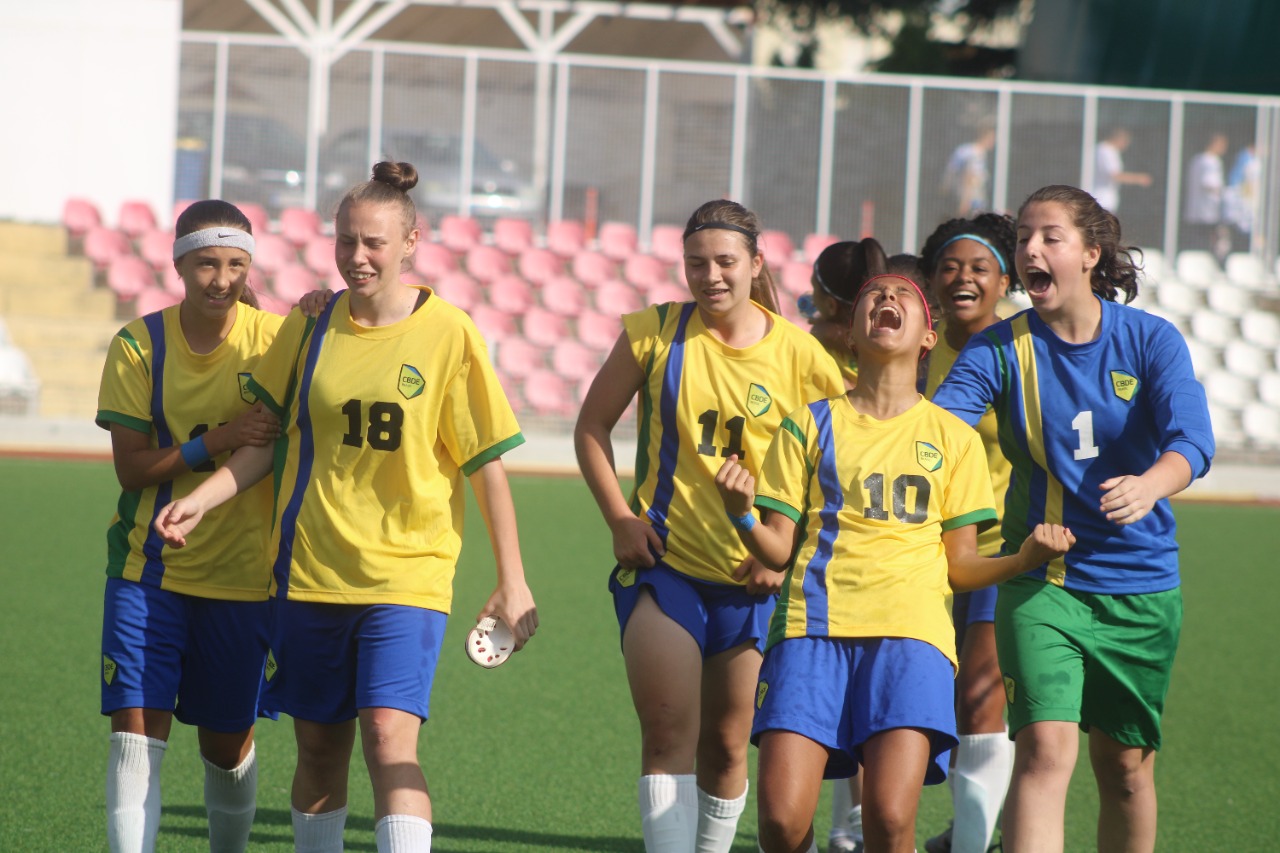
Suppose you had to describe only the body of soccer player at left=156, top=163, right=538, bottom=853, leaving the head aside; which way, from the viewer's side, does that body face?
toward the camera

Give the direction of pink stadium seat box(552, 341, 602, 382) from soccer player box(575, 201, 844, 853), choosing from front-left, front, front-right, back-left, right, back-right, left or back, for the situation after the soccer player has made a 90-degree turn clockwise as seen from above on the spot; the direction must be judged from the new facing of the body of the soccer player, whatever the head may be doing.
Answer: right

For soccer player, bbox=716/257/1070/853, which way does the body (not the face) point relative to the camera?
toward the camera

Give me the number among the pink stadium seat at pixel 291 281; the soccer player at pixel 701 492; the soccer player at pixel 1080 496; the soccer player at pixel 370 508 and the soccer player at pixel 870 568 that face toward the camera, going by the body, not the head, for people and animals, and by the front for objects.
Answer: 5

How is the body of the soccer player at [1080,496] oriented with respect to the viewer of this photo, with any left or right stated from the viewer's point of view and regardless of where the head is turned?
facing the viewer

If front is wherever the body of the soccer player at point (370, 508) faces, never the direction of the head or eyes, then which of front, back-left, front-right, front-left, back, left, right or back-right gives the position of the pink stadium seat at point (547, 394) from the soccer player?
back

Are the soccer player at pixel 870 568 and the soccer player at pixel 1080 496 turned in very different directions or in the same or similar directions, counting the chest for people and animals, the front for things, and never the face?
same or similar directions

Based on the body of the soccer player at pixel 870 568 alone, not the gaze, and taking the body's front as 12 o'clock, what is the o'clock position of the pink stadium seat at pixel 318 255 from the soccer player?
The pink stadium seat is roughly at 5 o'clock from the soccer player.

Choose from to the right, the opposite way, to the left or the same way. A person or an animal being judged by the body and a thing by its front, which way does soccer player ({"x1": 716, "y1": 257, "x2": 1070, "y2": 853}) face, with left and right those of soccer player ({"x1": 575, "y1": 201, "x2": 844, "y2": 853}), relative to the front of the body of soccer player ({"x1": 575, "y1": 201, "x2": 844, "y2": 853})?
the same way

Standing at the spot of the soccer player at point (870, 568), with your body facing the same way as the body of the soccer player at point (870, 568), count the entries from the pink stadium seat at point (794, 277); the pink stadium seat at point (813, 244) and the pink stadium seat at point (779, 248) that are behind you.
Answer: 3

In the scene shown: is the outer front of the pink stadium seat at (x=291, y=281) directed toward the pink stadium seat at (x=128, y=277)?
no

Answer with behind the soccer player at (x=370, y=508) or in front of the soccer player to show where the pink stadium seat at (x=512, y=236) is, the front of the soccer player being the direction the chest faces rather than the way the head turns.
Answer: behind

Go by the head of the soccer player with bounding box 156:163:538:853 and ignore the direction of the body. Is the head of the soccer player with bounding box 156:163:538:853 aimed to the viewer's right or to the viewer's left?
to the viewer's left

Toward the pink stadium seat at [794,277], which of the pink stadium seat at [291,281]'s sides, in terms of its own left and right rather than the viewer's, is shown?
left

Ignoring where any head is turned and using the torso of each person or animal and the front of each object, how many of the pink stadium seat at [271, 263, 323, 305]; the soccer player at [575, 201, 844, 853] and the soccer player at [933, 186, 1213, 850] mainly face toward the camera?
3

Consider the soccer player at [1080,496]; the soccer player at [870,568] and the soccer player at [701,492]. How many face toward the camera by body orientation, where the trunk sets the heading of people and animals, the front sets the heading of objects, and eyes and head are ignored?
3
